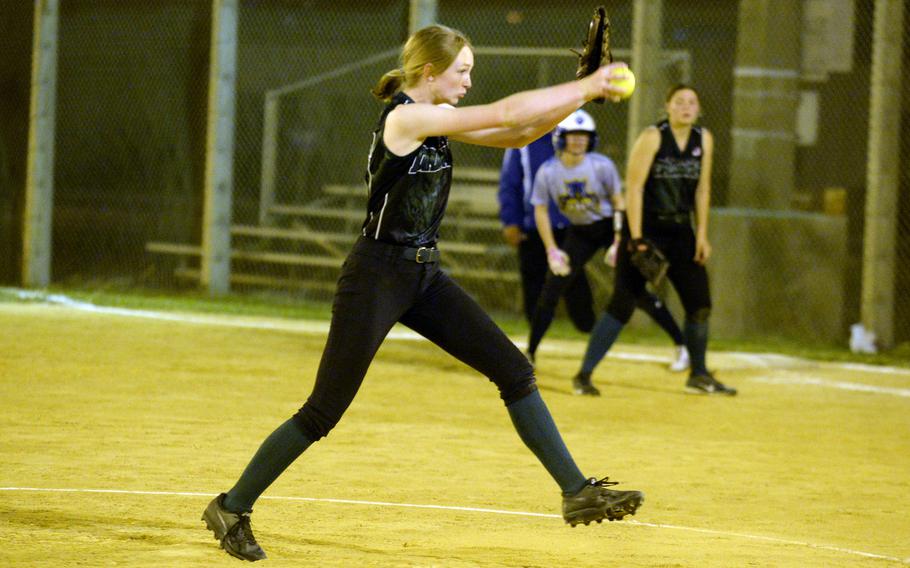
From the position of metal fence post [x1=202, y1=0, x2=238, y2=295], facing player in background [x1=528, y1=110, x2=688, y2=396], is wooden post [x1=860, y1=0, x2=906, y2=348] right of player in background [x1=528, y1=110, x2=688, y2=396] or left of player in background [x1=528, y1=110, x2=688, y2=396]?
left

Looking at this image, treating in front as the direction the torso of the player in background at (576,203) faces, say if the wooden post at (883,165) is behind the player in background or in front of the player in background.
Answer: behind

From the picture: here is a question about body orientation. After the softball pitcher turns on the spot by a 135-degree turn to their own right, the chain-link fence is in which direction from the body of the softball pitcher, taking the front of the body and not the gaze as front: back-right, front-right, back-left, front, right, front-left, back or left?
right

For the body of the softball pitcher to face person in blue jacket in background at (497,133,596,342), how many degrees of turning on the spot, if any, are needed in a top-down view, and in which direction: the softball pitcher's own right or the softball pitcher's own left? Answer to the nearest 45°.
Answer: approximately 135° to the softball pitcher's own left

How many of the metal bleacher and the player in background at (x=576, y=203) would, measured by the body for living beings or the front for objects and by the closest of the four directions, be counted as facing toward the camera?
2

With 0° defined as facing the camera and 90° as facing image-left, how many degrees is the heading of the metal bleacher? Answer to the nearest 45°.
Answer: approximately 0°

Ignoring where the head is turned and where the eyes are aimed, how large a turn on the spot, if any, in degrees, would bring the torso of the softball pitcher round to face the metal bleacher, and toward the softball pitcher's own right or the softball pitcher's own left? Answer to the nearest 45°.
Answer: approximately 135° to the softball pitcher's own left

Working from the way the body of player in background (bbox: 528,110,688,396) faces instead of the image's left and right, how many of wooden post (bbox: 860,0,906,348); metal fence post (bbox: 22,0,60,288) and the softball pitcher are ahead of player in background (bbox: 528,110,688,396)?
1

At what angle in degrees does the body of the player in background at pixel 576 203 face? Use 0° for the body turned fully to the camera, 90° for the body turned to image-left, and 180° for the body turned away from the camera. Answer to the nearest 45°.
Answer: approximately 0°

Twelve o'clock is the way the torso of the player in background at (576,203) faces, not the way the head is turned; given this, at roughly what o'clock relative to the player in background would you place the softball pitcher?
The softball pitcher is roughly at 12 o'clock from the player in background.
